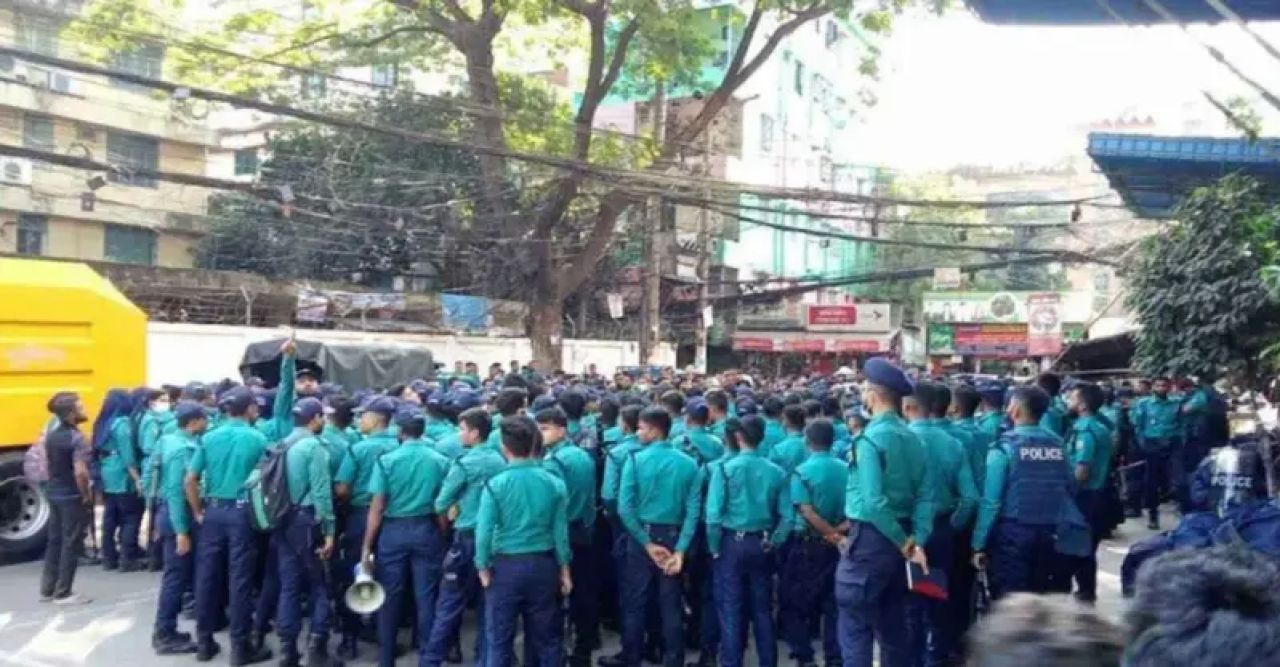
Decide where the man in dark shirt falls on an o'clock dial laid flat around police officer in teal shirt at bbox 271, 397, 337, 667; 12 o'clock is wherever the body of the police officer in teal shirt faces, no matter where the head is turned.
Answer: The man in dark shirt is roughly at 9 o'clock from the police officer in teal shirt.

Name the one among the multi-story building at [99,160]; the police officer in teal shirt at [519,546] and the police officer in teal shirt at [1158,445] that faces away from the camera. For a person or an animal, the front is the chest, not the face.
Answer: the police officer in teal shirt at [519,546]

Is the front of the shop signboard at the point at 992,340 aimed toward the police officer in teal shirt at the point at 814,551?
yes

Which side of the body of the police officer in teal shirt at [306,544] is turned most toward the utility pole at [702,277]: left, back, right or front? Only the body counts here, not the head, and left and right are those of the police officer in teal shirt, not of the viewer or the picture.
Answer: front

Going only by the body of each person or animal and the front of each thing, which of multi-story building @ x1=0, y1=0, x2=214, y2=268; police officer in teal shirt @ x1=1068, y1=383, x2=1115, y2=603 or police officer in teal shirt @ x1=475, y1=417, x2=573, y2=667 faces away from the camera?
police officer in teal shirt @ x1=475, y1=417, x2=573, y2=667

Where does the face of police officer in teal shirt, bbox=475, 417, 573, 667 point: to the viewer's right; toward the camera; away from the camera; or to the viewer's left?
away from the camera

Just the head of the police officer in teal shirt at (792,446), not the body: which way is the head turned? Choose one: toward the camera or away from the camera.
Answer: away from the camera

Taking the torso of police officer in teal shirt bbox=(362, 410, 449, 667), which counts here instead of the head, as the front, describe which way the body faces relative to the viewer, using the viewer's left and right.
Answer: facing away from the viewer

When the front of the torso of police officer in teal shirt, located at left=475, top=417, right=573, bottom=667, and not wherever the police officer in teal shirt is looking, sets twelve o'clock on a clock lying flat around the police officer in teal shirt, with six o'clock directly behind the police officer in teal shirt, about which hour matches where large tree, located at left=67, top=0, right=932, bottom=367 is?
The large tree is roughly at 12 o'clock from the police officer in teal shirt.

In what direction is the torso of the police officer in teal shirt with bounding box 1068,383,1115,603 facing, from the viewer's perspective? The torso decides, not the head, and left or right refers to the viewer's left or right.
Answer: facing to the left of the viewer

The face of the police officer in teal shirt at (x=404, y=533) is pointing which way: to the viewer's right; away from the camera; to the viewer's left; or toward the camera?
away from the camera

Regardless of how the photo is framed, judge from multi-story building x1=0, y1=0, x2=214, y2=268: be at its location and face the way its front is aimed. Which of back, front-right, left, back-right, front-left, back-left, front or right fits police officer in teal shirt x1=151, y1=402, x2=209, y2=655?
front-right

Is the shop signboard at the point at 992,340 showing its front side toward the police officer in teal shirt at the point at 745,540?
yes

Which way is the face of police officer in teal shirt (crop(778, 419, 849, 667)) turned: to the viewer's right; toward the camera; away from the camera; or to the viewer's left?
away from the camera
